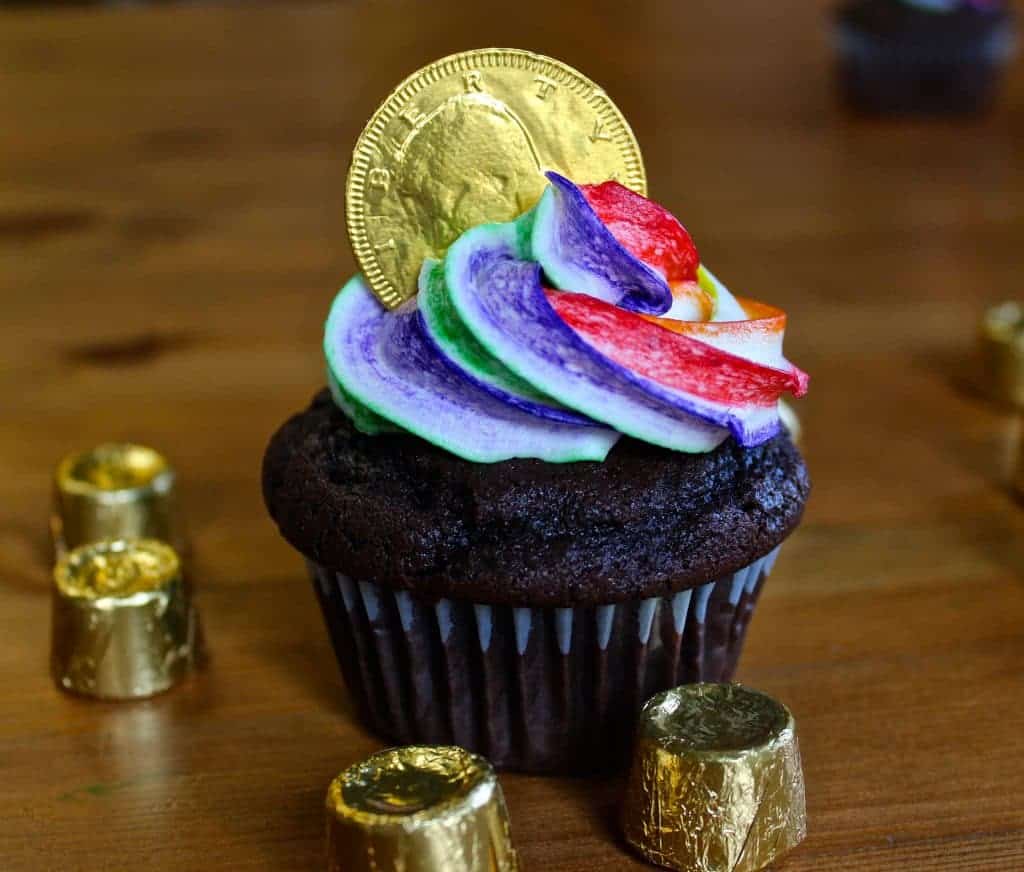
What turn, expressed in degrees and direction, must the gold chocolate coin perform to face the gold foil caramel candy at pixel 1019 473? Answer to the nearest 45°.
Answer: approximately 135° to its left

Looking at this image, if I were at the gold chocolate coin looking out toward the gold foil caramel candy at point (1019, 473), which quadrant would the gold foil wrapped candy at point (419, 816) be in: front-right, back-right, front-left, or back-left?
back-right

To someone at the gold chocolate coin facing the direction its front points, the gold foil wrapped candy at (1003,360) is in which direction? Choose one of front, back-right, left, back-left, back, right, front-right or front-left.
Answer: back-left

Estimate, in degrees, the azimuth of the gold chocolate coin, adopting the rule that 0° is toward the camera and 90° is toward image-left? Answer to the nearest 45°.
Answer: approximately 0°
